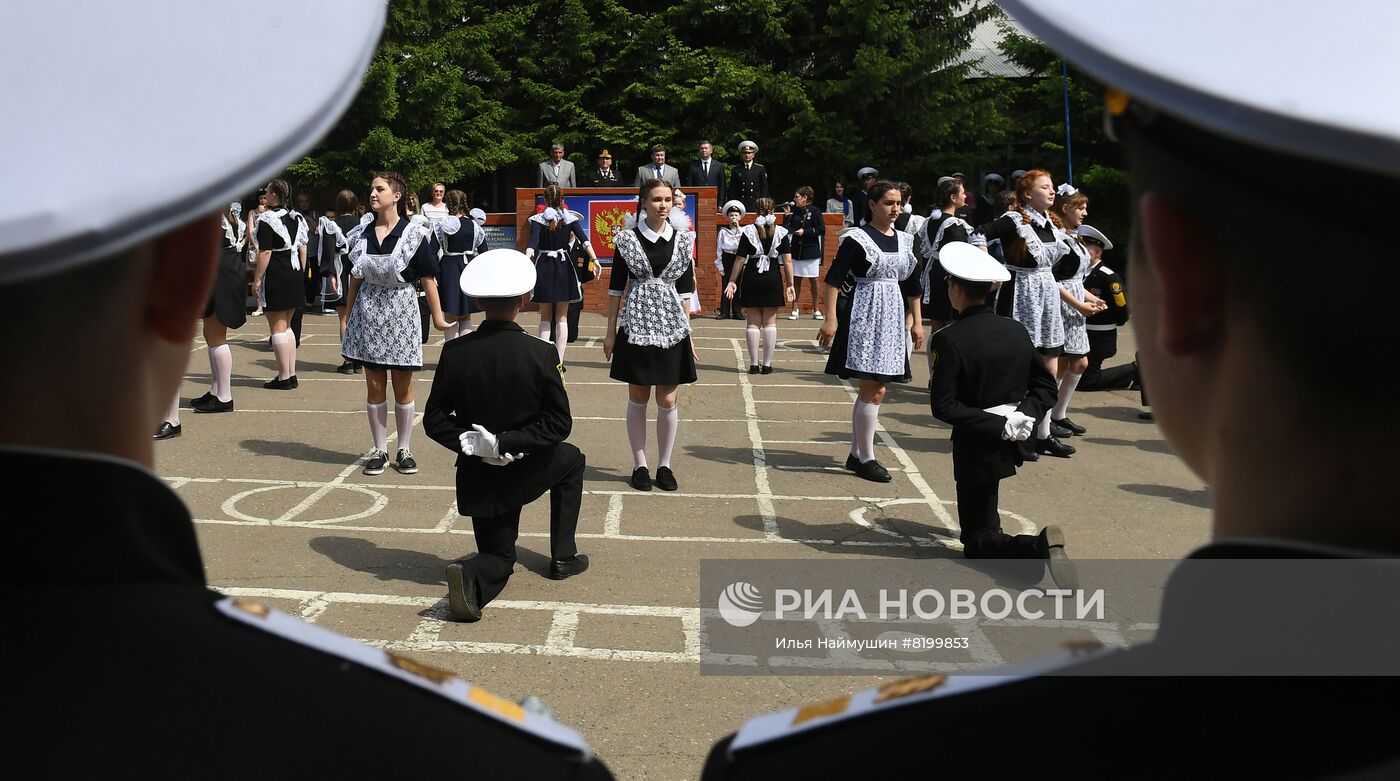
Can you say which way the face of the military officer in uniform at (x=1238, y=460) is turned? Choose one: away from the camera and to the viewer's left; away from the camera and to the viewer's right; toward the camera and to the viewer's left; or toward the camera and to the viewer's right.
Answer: away from the camera and to the viewer's left

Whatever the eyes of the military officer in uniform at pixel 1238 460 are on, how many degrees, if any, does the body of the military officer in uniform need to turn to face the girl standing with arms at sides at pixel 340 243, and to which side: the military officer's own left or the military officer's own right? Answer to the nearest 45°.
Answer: approximately 45° to the military officer's own left

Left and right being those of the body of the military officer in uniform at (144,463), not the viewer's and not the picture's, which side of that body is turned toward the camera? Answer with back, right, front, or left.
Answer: back

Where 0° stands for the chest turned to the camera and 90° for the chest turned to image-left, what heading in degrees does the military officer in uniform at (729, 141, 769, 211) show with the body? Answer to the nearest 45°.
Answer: approximately 0°

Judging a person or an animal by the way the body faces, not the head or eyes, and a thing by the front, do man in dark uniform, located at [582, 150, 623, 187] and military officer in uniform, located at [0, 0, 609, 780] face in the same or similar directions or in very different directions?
very different directions

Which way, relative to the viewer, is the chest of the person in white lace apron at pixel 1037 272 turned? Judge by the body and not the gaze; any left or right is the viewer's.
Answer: facing the viewer and to the right of the viewer
